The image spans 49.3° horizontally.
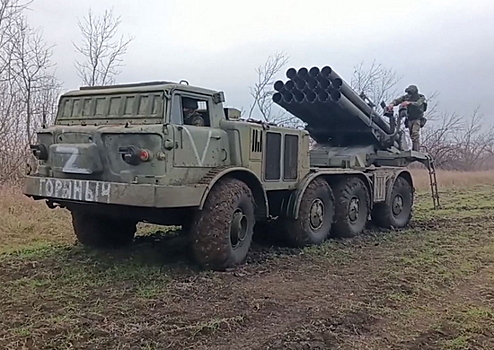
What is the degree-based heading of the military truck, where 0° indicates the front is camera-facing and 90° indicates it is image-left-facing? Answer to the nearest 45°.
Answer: approximately 45°

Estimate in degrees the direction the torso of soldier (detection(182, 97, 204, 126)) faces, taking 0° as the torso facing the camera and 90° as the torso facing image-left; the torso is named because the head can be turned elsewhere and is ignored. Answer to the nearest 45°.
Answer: approximately 45°

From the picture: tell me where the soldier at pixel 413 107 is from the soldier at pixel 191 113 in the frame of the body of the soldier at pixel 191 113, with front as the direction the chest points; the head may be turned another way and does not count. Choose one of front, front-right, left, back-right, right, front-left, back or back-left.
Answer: back

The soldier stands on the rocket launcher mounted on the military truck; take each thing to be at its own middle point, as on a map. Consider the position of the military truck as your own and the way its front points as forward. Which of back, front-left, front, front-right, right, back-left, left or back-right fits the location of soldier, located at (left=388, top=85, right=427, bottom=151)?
back
